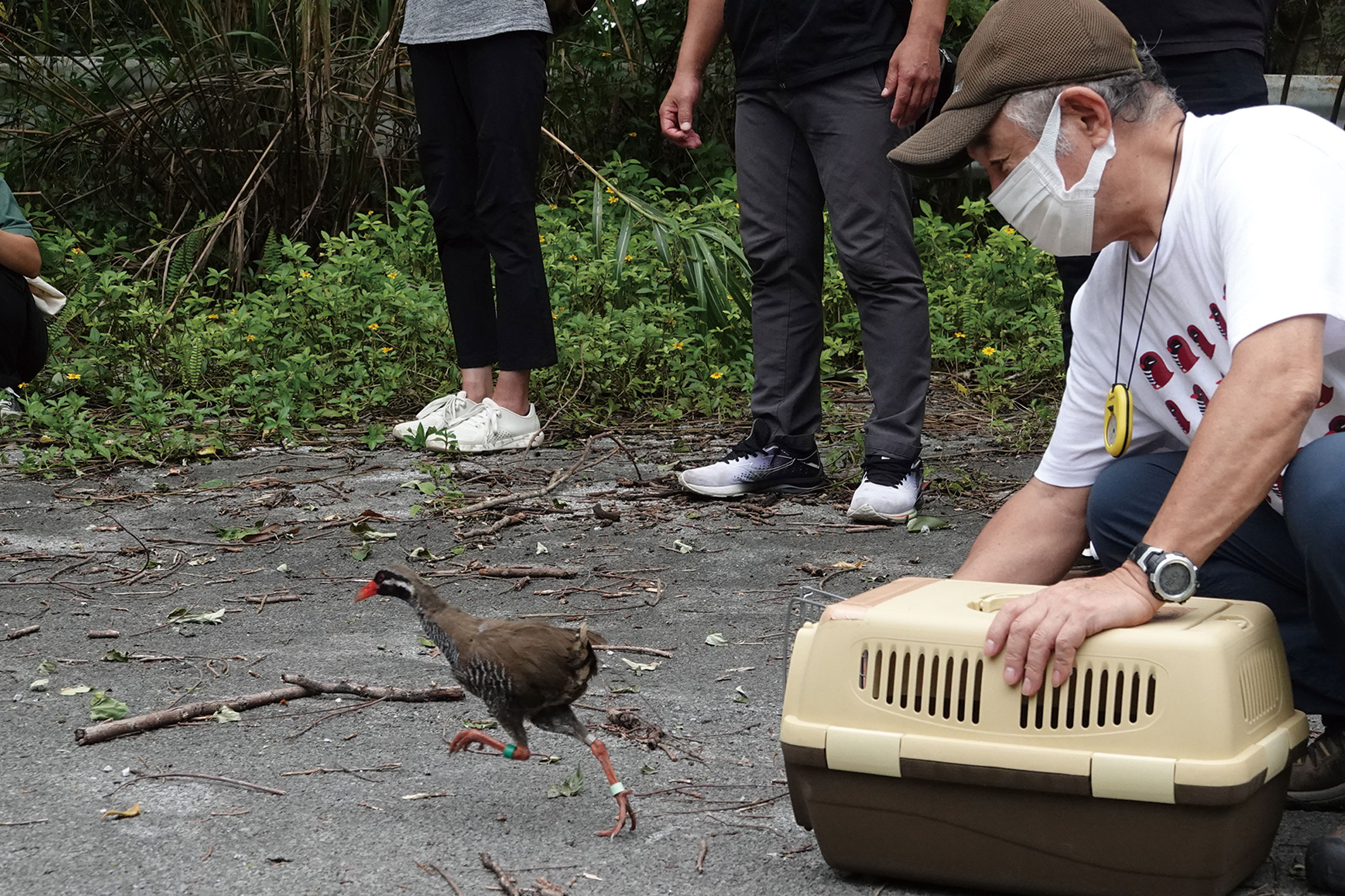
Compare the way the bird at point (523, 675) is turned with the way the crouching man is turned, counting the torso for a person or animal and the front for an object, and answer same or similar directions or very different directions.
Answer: same or similar directions

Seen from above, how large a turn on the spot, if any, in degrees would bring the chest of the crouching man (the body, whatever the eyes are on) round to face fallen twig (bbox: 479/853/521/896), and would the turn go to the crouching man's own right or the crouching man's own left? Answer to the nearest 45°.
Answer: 0° — they already face it

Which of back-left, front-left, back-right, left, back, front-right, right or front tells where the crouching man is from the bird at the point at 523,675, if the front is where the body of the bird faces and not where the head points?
back

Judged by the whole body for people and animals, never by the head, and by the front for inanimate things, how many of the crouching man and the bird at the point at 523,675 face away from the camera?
0

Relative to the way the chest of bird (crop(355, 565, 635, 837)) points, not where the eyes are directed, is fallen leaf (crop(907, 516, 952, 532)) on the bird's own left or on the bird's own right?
on the bird's own right

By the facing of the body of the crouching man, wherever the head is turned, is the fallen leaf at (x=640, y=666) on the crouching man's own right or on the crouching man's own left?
on the crouching man's own right

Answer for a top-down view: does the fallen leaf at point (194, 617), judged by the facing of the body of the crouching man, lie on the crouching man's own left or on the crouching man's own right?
on the crouching man's own right

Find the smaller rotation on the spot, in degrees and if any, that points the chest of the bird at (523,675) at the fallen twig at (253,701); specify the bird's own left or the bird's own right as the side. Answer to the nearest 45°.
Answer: approximately 45° to the bird's own right

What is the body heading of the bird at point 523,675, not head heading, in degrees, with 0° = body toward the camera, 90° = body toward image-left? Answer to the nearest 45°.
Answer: approximately 90°

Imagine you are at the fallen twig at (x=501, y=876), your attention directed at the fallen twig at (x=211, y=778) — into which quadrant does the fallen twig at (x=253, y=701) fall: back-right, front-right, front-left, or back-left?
front-right

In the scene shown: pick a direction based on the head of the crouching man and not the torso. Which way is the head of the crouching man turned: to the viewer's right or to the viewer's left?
to the viewer's left

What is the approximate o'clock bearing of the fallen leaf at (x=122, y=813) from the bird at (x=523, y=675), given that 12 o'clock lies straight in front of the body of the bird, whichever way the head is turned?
The fallen leaf is roughly at 12 o'clock from the bird.

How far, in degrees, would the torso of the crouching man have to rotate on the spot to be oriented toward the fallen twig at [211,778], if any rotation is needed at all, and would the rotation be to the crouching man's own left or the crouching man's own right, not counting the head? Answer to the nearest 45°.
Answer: approximately 45° to the crouching man's own right

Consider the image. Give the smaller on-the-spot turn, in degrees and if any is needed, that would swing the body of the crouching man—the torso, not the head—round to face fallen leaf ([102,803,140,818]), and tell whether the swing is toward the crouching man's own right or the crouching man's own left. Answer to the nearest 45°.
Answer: approximately 45° to the crouching man's own right

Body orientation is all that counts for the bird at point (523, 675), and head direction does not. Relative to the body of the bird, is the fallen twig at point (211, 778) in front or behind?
in front
